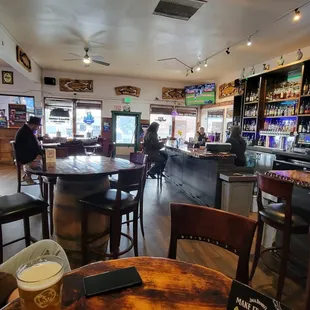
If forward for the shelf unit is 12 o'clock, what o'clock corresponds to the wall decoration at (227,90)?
The wall decoration is roughly at 3 o'clock from the shelf unit.

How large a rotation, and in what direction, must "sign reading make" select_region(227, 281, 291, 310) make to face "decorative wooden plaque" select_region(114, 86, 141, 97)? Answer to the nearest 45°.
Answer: approximately 135° to its right

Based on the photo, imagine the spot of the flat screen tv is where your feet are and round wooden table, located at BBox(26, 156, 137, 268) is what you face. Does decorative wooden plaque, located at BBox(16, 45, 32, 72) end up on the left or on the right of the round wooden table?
right

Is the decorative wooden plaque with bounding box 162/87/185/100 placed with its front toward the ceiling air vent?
yes

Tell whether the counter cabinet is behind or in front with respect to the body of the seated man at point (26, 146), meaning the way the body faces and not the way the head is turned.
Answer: in front

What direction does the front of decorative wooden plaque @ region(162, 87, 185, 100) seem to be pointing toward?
toward the camera

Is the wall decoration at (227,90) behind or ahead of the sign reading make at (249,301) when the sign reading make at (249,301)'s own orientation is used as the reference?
behind

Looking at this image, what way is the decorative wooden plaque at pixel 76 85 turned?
toward the camera

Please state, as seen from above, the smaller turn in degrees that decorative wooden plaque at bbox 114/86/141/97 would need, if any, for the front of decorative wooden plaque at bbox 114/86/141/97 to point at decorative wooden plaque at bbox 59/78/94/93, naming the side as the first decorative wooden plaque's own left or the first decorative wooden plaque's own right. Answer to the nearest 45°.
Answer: approximately 90° to the first decorative wooden plaque's own right

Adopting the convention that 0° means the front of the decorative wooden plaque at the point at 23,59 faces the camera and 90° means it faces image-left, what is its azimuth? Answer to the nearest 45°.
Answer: approximately 315°

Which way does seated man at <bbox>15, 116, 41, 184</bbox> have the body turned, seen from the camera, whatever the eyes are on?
to the viewer's right
